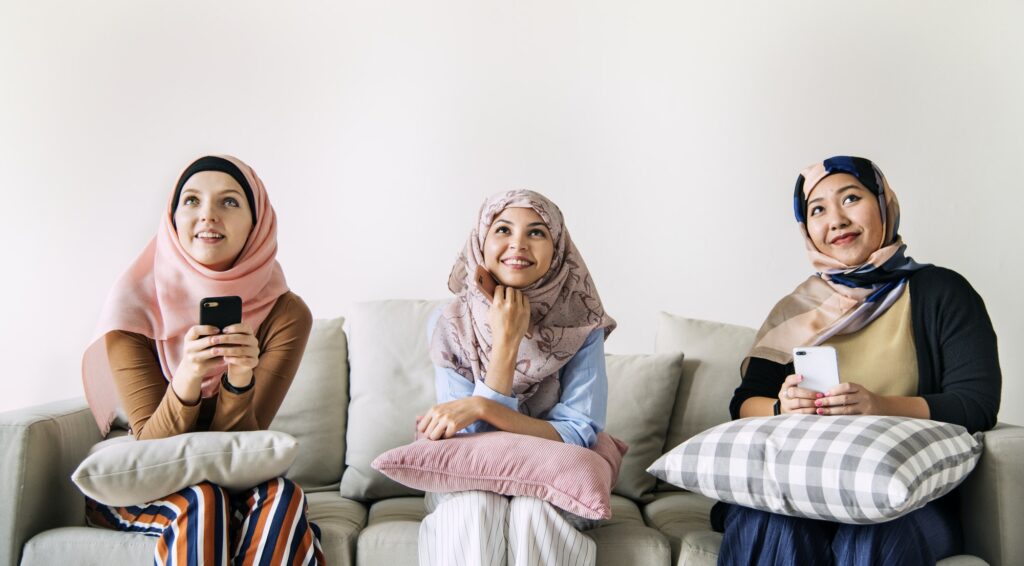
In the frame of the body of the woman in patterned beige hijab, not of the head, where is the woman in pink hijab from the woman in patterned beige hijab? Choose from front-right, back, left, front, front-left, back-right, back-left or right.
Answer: right

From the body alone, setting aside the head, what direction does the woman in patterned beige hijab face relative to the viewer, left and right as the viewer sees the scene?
facing the viewer

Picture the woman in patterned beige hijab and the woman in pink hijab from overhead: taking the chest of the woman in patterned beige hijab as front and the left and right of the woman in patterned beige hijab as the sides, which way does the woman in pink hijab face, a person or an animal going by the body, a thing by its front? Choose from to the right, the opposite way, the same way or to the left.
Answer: the same way

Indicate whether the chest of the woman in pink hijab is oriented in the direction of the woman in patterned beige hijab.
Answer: no

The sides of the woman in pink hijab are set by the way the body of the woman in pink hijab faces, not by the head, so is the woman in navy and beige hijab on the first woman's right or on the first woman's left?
on the first woman's left

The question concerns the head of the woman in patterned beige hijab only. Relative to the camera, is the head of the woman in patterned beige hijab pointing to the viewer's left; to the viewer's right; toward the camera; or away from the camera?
toward the camera

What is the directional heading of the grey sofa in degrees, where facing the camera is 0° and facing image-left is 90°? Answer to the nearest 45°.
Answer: approximately 0°

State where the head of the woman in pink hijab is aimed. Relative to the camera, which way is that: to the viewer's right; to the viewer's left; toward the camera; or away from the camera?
toward the camera

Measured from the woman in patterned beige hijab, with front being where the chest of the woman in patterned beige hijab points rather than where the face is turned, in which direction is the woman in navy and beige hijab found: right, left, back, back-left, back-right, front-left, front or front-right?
left
